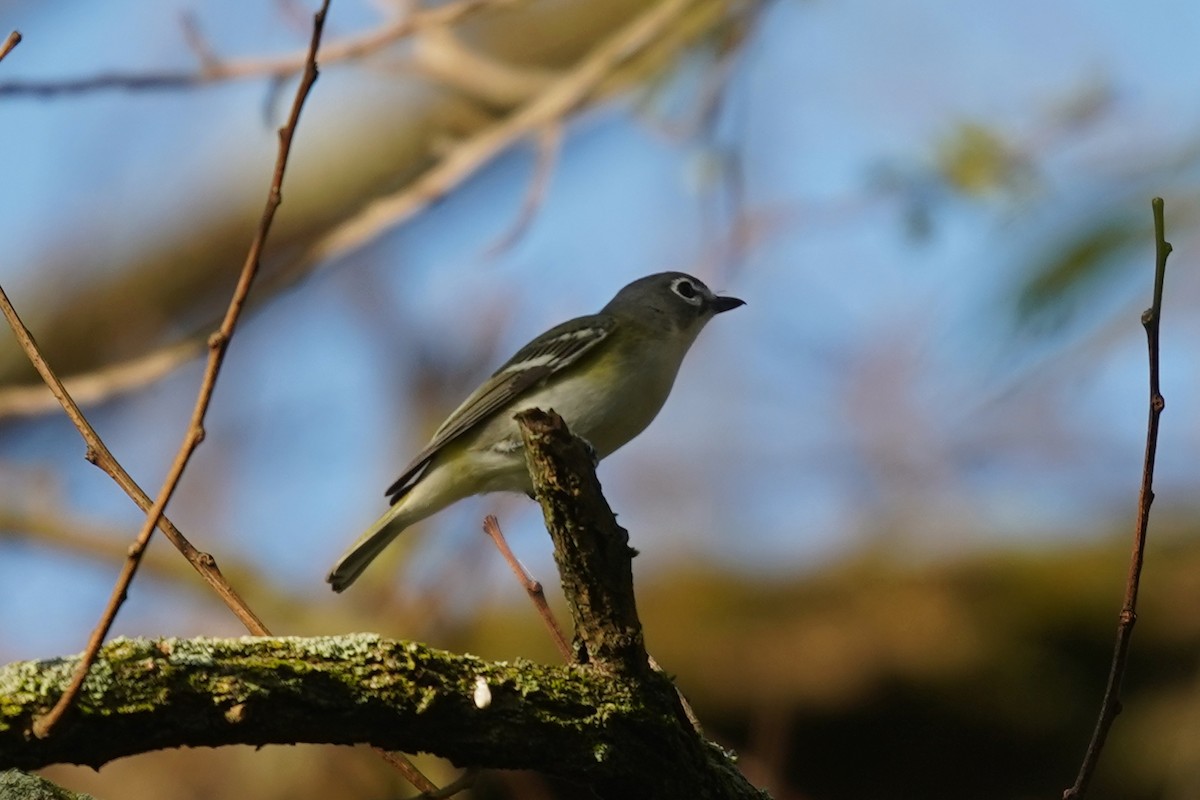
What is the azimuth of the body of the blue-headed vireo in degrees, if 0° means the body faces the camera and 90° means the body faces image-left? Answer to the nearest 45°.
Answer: approximately 270°

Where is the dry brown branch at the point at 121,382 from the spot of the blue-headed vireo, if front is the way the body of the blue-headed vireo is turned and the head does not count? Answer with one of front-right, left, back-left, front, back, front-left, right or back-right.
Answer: back

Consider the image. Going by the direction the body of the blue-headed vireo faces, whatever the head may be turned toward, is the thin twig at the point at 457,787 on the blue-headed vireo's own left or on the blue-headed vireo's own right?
on the blue-headed vireo's own right
